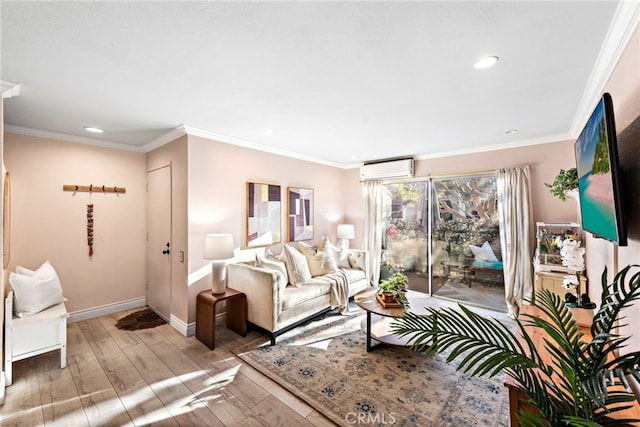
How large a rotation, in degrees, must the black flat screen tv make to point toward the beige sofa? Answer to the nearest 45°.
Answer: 0° — it already faces it

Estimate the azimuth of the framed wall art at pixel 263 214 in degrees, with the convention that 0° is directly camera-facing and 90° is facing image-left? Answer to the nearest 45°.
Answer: approximately 315°

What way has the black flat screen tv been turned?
to the viewer's left

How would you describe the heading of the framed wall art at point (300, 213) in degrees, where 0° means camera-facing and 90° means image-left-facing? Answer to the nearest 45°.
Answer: approximately 315°

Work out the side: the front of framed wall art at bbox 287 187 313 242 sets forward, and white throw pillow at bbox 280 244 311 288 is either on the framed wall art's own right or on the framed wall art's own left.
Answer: on the framed wall art's own right

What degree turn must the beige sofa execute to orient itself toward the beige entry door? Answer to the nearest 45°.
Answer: approximately 135° to its right
